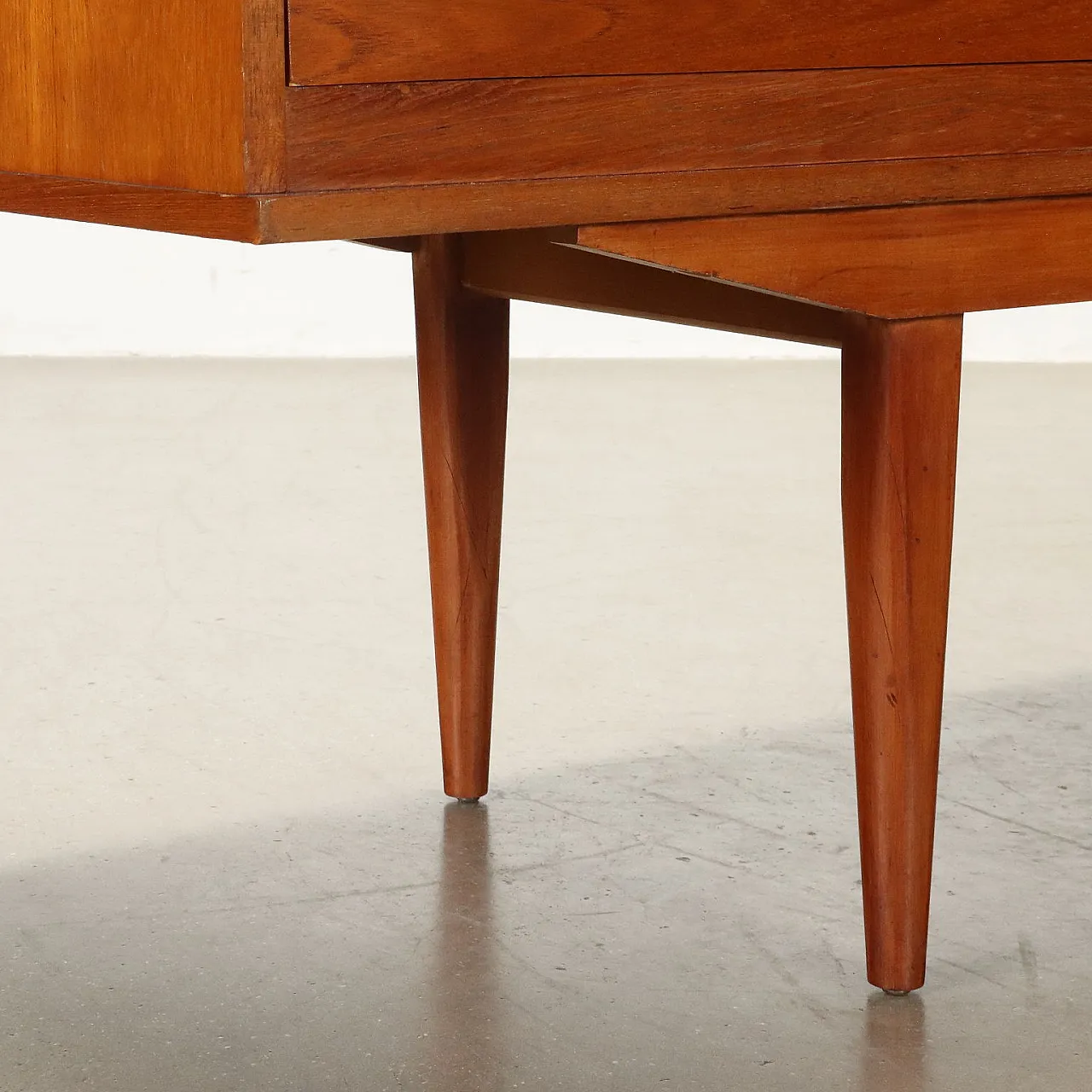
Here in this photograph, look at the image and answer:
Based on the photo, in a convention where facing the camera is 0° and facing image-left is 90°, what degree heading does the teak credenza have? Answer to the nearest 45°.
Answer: approximately 315°
